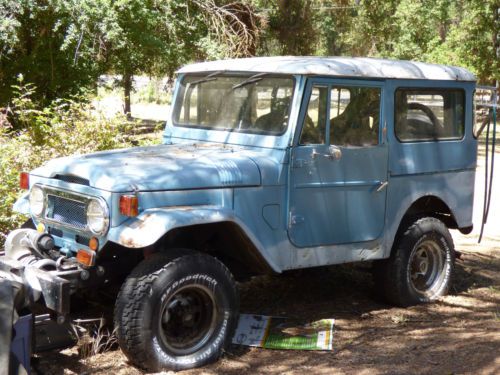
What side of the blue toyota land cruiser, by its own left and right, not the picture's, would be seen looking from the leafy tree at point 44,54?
right
